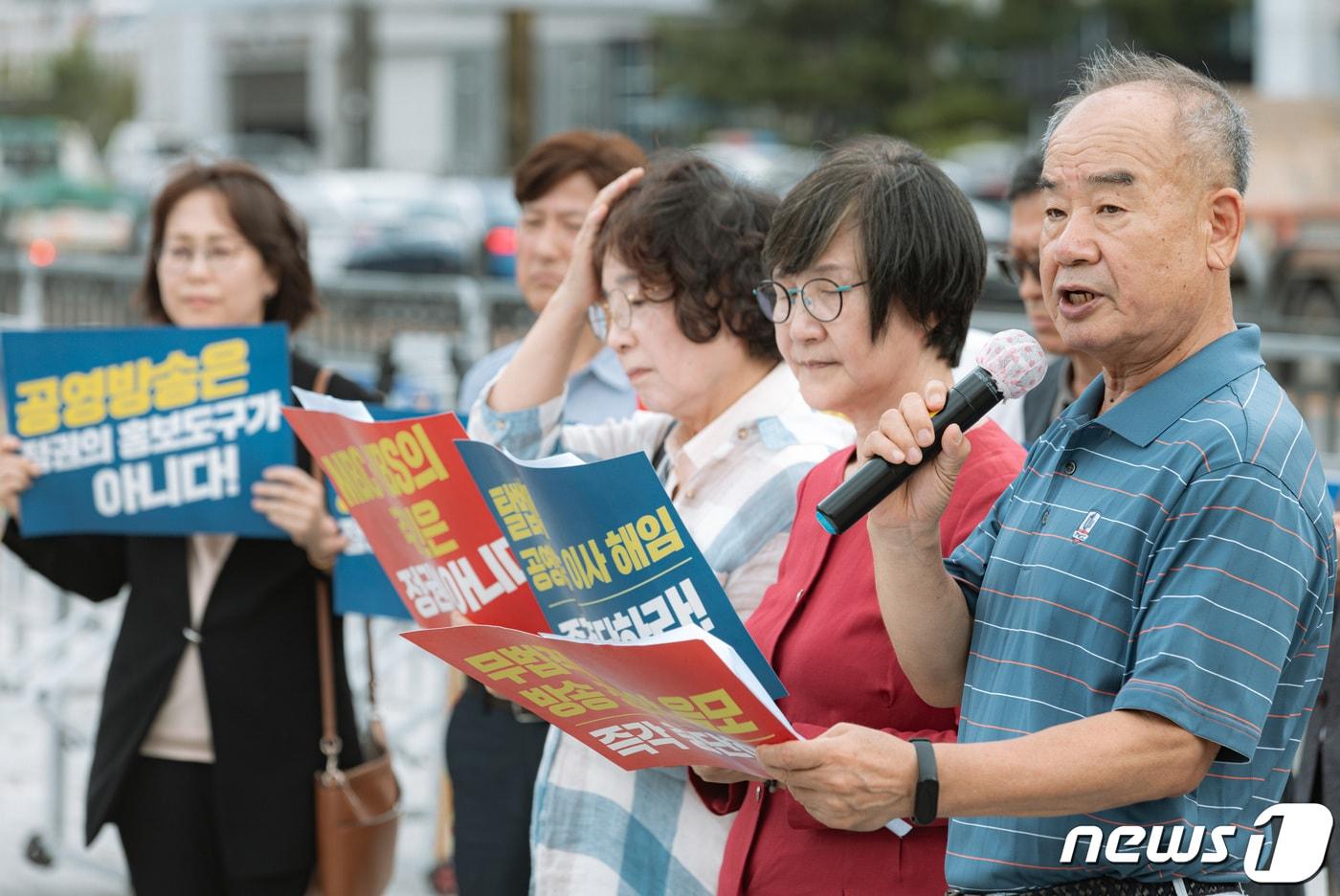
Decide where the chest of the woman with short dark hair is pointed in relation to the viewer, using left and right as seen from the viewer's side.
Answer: facing the viewer and to the left of the viewer

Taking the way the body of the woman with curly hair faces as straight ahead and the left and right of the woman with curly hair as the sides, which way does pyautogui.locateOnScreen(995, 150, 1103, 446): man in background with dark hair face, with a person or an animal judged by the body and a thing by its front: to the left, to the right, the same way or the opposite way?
the same way

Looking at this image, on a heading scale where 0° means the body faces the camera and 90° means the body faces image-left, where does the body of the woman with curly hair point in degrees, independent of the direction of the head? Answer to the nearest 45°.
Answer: approximately 45°

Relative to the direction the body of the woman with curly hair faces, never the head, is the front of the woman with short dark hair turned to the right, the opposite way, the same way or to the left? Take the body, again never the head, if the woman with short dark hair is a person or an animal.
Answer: the same way

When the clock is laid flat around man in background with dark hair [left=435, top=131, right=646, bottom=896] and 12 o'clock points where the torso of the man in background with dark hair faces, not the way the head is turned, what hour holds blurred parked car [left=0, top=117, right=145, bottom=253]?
The blurred parked car is roughly at 4 o'clock from the man in background with dark hair.

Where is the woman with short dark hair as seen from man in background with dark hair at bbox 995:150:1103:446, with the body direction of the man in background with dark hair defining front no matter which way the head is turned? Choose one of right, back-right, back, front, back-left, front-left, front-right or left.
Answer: front-left

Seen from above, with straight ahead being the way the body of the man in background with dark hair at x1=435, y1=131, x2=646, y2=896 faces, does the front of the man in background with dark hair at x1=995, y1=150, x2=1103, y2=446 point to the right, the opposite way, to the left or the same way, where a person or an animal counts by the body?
the same way

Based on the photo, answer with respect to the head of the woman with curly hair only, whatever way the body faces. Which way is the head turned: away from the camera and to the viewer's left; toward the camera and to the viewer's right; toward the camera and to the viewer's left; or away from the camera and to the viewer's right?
toward the camera and to the viewer's left

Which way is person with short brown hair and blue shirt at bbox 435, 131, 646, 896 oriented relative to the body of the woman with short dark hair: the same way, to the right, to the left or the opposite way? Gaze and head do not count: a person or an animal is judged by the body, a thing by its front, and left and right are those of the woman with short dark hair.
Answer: the same way

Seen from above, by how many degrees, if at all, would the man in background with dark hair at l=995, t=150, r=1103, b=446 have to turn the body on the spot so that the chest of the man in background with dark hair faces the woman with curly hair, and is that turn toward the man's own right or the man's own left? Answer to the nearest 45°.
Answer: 0° — they already face them

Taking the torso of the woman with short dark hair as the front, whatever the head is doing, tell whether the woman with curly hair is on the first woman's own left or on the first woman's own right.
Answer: on the first woman's own right

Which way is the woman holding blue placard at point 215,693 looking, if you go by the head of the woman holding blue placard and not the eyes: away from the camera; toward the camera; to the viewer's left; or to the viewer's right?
toward the camera

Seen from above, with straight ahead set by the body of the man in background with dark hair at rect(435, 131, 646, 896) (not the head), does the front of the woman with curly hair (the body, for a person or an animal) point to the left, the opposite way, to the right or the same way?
the same way

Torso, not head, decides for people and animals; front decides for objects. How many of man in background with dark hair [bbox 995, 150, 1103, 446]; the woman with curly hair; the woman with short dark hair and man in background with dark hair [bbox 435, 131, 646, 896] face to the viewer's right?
0

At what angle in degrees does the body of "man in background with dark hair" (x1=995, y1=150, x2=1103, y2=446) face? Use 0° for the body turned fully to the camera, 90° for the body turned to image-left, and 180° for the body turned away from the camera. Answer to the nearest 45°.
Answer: approximately 45°

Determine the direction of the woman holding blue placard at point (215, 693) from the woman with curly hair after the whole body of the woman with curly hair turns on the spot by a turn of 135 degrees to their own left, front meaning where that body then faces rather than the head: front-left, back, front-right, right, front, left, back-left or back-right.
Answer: back-left

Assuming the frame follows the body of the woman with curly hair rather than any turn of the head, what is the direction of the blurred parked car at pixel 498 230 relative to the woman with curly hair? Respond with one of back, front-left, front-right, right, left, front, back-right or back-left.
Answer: back-right

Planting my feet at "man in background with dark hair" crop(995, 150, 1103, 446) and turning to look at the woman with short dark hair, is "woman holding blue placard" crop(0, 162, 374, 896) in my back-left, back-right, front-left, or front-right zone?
front-right
